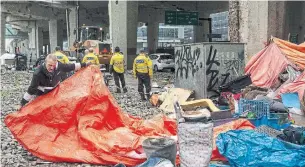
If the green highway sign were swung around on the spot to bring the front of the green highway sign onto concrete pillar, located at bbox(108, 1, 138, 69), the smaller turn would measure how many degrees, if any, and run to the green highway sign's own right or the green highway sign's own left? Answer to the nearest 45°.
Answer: approximately 45° to the green highway sign's own right

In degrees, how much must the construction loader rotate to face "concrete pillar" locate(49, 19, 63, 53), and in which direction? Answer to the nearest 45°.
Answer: approximately 45° to its right

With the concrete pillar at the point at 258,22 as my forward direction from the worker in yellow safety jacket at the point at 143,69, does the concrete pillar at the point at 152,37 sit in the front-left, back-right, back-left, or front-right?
front-left

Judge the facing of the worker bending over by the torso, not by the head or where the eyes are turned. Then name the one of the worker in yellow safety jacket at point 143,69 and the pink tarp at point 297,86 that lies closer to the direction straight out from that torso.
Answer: the pink tarp

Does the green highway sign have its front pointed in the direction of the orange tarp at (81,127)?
yes

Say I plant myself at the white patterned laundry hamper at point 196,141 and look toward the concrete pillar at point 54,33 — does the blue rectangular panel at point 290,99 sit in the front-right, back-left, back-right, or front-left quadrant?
front-right

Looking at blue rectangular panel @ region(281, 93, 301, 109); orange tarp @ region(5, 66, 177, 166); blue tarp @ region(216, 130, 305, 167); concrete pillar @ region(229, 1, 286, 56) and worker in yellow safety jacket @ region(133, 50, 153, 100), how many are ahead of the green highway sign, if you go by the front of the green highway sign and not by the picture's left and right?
5

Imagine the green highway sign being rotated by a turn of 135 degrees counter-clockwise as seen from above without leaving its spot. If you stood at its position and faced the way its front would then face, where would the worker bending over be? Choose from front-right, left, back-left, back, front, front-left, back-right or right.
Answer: back-right

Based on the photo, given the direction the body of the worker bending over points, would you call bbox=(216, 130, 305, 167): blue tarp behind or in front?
in front

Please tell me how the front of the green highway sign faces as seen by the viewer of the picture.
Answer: facing the viewer

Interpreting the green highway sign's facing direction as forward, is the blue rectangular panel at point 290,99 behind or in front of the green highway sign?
in front

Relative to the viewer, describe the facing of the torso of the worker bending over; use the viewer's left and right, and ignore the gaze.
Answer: facing the viewer and to the right of the viewer
